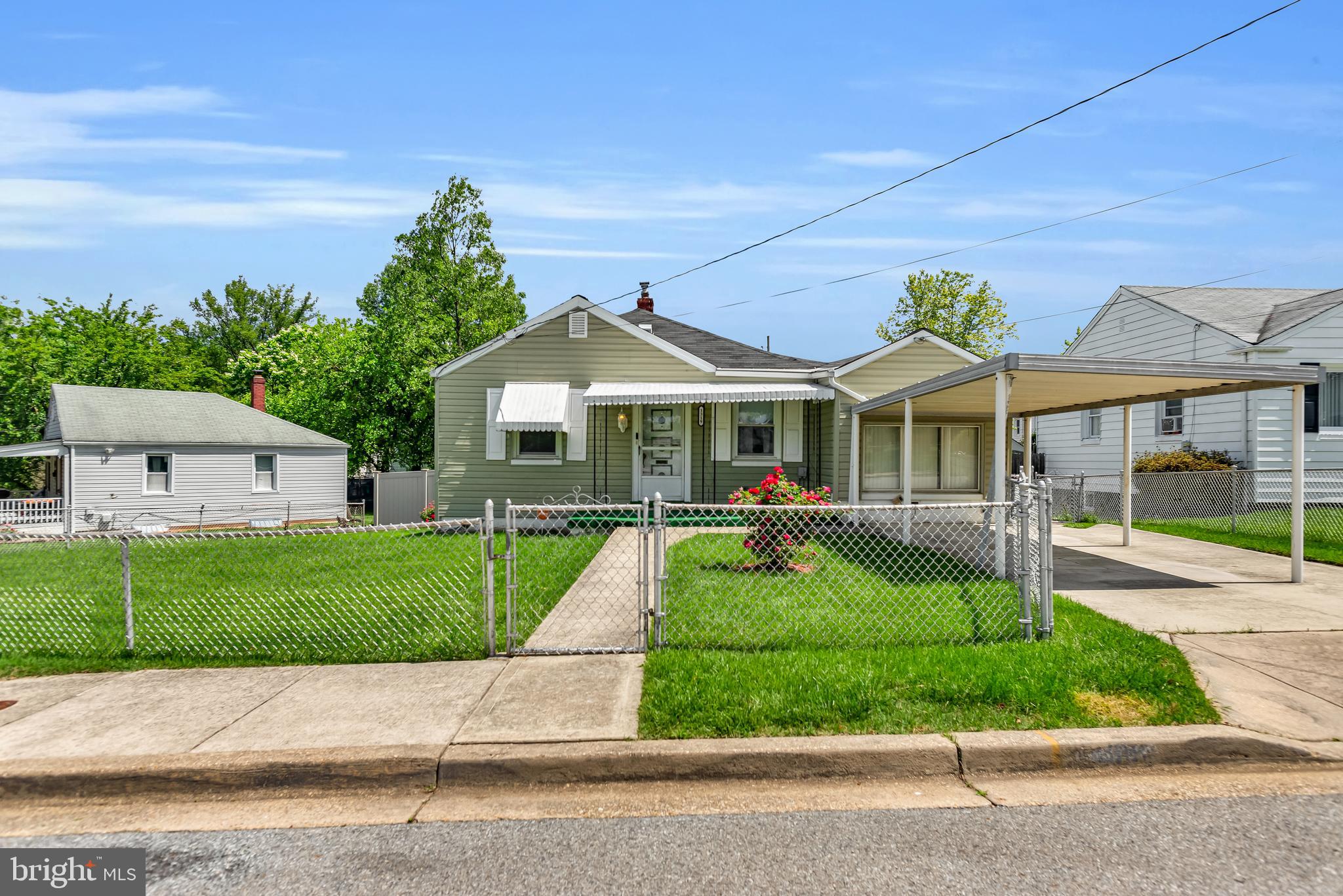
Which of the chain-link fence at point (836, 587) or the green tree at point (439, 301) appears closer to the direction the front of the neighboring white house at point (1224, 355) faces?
the chain-link fence

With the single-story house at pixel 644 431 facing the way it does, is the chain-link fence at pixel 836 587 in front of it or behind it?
in front

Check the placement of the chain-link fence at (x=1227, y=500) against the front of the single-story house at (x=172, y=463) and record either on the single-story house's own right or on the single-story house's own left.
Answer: on the single-story house's own left

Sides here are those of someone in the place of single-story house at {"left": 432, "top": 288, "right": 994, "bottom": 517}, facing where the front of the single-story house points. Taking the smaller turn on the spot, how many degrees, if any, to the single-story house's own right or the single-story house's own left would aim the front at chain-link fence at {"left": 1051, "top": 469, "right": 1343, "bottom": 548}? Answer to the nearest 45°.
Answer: approximately 90° to the single-story house's own left

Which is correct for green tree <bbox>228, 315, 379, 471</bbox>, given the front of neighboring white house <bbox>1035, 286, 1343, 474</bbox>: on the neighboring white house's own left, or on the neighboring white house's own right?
on the neighboring white house's own right

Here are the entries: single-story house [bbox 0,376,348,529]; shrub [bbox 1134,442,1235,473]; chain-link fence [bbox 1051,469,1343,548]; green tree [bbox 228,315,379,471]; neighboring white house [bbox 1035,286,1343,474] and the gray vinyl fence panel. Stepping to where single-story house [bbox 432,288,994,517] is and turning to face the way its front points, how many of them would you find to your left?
3

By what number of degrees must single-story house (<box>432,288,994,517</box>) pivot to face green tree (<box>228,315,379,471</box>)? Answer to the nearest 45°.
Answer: approximately 135° to its right

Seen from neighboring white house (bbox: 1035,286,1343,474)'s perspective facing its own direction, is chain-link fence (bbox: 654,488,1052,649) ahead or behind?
ahead

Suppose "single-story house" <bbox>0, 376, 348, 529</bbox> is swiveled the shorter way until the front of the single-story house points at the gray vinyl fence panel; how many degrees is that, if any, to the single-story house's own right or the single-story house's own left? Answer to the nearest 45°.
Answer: approximately 135° to the single-story house's own left

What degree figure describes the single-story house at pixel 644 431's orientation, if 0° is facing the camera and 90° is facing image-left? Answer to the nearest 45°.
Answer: approximately 0°

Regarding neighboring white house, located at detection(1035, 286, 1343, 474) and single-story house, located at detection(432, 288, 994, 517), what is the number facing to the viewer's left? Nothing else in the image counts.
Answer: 0
